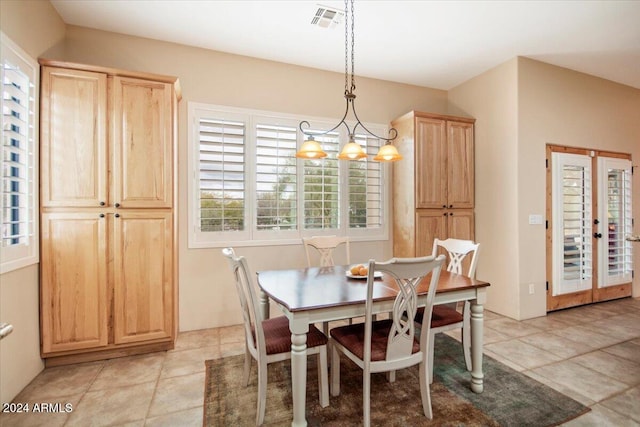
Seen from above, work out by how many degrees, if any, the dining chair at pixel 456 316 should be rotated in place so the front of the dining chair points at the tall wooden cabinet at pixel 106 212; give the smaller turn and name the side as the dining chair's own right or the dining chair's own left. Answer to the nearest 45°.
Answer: approximately 45° to the dining chair's own right

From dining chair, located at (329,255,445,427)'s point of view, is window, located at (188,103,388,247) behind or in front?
in front

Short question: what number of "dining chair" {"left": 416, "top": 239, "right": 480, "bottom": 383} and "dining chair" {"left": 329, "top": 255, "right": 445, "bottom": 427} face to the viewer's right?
0

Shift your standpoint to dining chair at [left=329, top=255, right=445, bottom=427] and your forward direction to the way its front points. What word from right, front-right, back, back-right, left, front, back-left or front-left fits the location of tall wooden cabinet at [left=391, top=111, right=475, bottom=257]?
front-right

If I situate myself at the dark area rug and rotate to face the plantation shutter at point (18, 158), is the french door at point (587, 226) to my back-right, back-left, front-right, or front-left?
back-right

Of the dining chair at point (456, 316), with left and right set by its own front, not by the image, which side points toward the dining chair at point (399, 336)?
front

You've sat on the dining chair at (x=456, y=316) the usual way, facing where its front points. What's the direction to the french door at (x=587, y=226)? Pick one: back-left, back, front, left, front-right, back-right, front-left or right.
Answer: back

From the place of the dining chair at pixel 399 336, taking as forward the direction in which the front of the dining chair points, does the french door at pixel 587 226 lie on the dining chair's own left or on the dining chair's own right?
on the dining chair's own right

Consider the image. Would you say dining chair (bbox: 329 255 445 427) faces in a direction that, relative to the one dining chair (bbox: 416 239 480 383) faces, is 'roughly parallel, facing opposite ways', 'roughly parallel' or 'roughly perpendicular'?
roughly perpendicular

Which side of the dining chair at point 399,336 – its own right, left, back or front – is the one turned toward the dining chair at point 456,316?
right

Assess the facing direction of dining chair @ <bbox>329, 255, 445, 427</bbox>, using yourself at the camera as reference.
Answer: facing away from the viewer and to the left of the viewer
